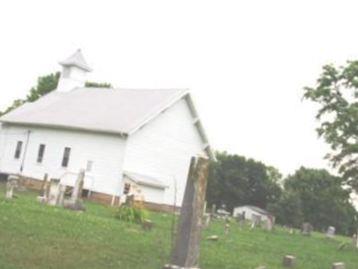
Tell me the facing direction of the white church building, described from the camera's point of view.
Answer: facing away from the viewer and to the left of the viewer

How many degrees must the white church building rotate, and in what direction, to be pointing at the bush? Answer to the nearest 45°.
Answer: approximately 135° to its left

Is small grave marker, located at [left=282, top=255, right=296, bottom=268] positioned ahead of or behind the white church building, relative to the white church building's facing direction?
behind

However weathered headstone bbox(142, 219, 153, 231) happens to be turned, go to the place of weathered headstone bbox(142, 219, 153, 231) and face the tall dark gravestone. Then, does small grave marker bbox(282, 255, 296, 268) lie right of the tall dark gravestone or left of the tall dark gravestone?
left

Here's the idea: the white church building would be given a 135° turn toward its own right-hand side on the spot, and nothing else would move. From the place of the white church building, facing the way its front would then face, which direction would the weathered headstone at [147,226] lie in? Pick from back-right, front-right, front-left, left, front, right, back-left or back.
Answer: right

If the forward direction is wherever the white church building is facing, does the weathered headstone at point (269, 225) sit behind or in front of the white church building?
behind

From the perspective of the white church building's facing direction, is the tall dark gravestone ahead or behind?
behind
